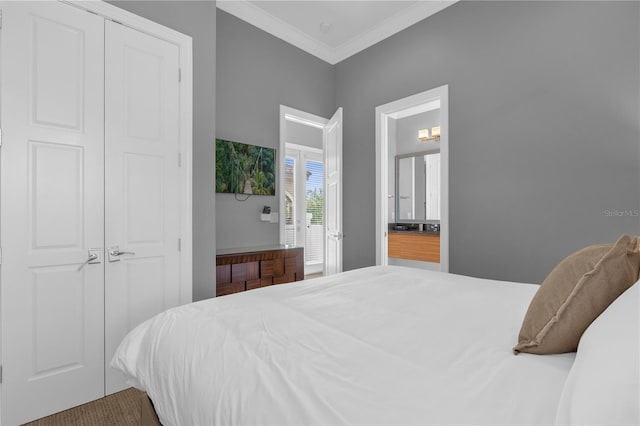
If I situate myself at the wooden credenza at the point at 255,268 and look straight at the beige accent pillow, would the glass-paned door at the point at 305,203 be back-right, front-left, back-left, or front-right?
back-left

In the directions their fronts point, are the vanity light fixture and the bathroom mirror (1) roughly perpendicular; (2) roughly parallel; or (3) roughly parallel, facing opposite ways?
roughly parallel

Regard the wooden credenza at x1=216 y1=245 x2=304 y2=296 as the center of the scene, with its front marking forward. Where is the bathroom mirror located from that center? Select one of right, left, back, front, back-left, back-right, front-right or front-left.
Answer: left

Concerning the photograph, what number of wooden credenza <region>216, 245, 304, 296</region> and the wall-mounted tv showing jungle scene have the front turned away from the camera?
0

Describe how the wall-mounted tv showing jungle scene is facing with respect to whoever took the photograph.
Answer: facing the viewer and to the right of the viewer

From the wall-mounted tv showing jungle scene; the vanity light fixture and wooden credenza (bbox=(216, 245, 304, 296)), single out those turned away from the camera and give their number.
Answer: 0

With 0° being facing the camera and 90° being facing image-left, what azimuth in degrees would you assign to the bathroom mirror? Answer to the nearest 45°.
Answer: approximately 45°

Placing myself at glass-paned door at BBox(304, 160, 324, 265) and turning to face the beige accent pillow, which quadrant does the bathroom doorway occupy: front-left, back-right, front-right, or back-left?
front-left

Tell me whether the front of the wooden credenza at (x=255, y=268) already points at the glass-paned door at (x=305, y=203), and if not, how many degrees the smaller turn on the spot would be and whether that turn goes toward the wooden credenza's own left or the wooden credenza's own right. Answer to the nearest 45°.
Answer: approximately 135° to the wooden credenza's own left

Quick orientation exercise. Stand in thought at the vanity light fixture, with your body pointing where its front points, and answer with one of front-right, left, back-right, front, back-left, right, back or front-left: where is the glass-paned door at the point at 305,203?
front-right

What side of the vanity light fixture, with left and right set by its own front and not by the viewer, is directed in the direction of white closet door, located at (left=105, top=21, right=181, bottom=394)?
front

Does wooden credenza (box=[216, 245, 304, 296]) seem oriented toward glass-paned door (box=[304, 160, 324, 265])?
no

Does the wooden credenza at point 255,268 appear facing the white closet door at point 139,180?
no

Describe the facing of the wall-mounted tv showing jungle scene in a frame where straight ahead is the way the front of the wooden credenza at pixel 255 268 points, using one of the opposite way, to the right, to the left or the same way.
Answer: the same way

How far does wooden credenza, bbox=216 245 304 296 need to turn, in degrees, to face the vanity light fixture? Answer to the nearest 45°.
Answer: approximately 90° to its left
